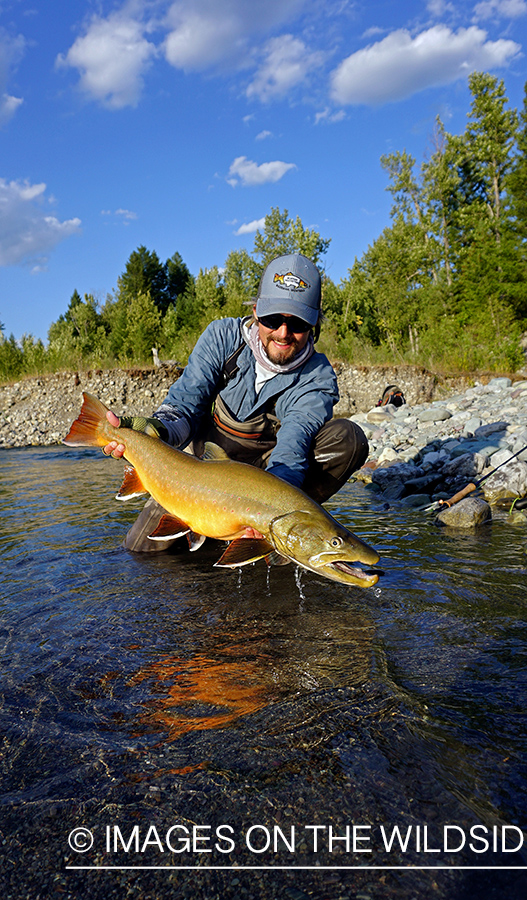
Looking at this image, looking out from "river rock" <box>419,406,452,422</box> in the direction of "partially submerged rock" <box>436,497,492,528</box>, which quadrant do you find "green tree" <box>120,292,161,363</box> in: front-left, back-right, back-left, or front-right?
back-right

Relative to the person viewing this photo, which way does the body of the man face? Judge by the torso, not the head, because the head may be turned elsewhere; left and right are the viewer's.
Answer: facing the viewer

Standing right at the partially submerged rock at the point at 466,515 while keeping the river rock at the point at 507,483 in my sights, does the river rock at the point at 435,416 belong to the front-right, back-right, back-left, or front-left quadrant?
front-left

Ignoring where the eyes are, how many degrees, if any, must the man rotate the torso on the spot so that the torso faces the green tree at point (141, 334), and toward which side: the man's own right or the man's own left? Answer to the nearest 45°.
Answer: approximately 180°

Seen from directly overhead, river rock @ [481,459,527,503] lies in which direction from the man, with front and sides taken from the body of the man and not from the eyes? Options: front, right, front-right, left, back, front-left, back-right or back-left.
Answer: back-left

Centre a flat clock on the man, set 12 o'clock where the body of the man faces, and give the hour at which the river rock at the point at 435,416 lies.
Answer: The river rock is roughly at 7 o'clock from the man.

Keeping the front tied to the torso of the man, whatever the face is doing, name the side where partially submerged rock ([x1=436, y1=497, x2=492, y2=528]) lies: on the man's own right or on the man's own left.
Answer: on the man's own left
